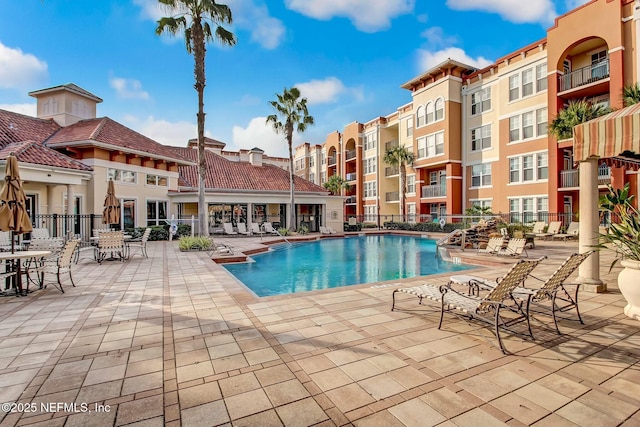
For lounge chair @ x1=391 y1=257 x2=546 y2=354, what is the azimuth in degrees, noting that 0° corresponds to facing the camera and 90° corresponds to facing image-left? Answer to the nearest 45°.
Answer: approximately 135°

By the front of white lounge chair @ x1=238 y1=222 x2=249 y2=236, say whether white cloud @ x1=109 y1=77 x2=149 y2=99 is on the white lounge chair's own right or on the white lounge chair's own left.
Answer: on the white lounge chair's own right

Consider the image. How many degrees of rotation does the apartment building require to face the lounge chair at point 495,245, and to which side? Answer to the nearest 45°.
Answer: approximately 45° to its left

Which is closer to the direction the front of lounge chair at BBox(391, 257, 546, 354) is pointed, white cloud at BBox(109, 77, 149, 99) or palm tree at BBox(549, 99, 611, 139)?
the white cloud

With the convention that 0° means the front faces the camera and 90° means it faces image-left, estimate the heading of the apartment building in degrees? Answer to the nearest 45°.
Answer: approximately 45°

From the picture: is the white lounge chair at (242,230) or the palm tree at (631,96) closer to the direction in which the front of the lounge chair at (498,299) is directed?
the white lounge chair
